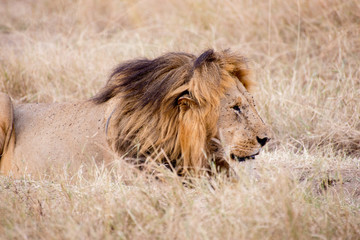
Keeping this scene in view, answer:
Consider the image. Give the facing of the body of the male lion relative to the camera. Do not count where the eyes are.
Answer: to the viewer's right
